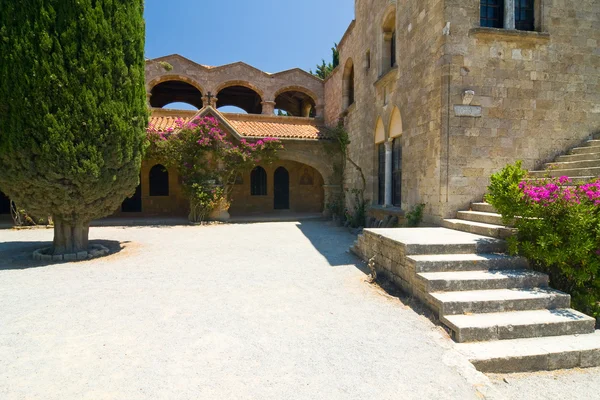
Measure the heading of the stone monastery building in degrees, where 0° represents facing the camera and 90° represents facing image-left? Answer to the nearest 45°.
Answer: approximately 0°
